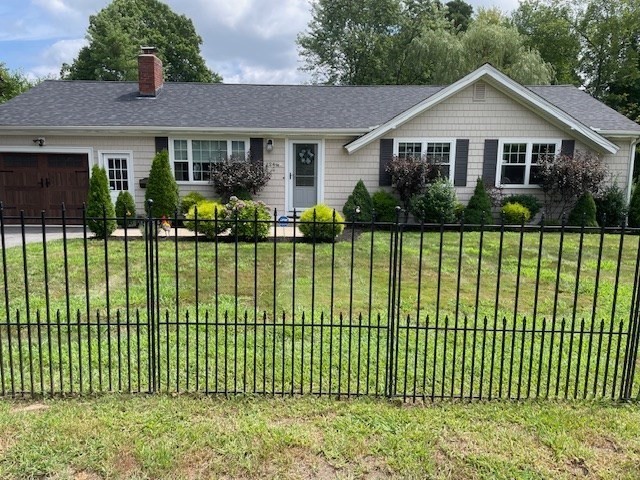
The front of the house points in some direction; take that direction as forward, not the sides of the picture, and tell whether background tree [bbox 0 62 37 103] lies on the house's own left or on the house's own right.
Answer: on the house's own right

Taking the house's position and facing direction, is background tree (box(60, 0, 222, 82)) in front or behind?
behind

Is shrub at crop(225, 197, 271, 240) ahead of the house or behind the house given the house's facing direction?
ahead

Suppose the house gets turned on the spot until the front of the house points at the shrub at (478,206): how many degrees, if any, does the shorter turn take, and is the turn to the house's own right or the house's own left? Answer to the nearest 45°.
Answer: approximately 90° to the house's own left

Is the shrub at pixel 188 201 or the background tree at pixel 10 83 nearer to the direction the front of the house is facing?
the shrub

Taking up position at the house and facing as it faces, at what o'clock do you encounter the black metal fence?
The black metal fence is roughly at 12 o'clock from the house.

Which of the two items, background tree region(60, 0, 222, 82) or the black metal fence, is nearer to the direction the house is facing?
the black metal fence

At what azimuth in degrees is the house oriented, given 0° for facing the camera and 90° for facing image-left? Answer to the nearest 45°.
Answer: approximately 0°

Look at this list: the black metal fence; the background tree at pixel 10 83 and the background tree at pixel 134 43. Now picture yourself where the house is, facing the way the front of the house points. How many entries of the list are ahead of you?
1
